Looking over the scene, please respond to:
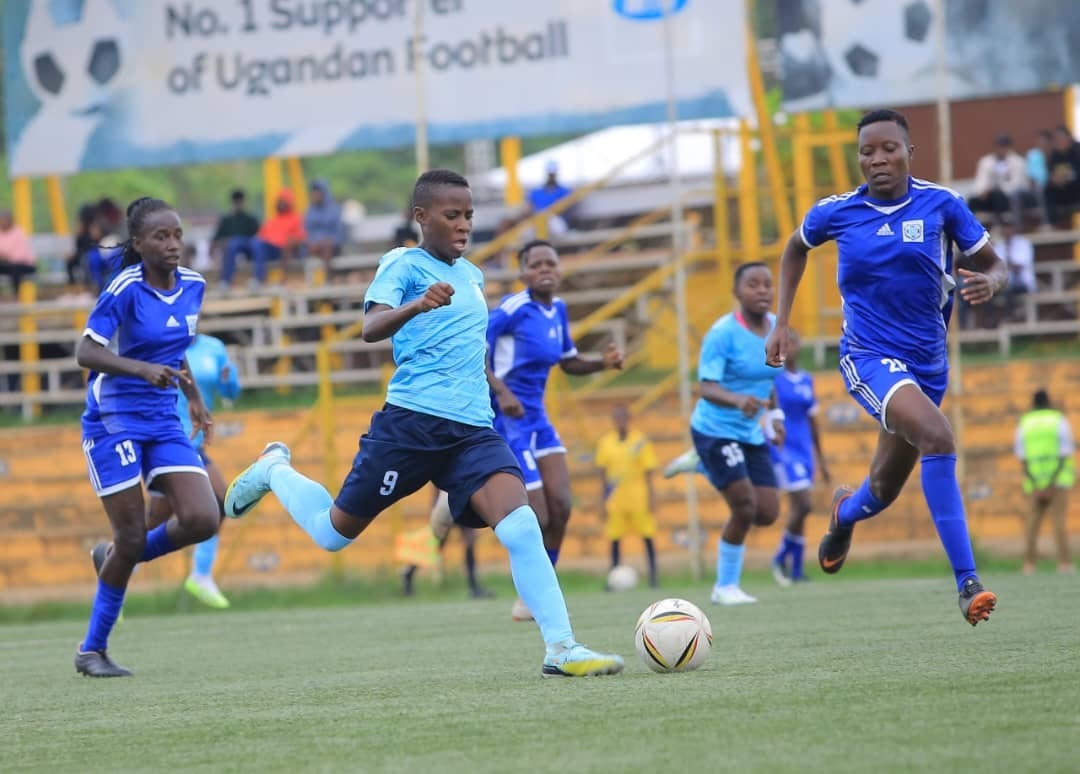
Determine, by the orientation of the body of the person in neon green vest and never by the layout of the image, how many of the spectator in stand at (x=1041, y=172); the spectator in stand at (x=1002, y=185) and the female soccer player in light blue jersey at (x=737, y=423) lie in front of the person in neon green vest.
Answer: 2

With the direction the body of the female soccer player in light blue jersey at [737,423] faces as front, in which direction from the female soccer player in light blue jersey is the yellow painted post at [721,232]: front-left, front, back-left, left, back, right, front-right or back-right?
back-left

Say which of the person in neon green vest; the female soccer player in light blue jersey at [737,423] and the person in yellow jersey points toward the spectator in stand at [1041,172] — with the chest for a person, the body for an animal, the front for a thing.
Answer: the person in neon green vest

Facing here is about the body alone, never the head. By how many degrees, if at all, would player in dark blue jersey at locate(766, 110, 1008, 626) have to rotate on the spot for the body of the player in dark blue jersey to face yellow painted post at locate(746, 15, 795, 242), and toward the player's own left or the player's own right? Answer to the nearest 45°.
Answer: approximately 180°

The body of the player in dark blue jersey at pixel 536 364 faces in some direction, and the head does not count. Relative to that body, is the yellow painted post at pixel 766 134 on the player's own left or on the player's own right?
on the player's own left

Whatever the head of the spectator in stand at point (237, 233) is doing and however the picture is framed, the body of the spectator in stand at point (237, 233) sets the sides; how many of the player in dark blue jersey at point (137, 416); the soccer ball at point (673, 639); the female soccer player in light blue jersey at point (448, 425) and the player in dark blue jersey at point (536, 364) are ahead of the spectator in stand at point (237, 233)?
4

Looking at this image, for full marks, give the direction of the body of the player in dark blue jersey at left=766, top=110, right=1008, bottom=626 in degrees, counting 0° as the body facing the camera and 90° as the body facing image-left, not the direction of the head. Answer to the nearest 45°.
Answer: approximately 0°

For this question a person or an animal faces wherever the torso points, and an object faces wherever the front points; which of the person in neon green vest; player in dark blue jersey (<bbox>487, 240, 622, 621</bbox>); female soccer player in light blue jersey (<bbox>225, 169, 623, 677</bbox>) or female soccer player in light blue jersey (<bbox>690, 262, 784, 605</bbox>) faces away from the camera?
the person in neon green vest

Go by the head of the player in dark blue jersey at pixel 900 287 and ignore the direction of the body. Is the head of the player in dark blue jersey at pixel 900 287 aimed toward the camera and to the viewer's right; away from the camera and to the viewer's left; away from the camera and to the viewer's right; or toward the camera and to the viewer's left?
toward the camera and to the viewer's left

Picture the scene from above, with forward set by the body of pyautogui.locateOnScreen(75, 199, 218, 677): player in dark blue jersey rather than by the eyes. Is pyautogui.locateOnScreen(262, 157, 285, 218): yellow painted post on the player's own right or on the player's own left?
on the player's own left

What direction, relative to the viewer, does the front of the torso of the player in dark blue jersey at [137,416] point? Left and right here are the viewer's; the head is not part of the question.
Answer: facing the viewer and to the right of the viewer

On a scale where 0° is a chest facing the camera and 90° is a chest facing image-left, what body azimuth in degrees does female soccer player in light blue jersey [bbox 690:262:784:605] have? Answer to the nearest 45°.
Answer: approximately 315°

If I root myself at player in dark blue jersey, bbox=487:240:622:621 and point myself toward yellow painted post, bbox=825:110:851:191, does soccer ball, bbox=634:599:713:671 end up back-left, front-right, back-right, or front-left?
back-right
